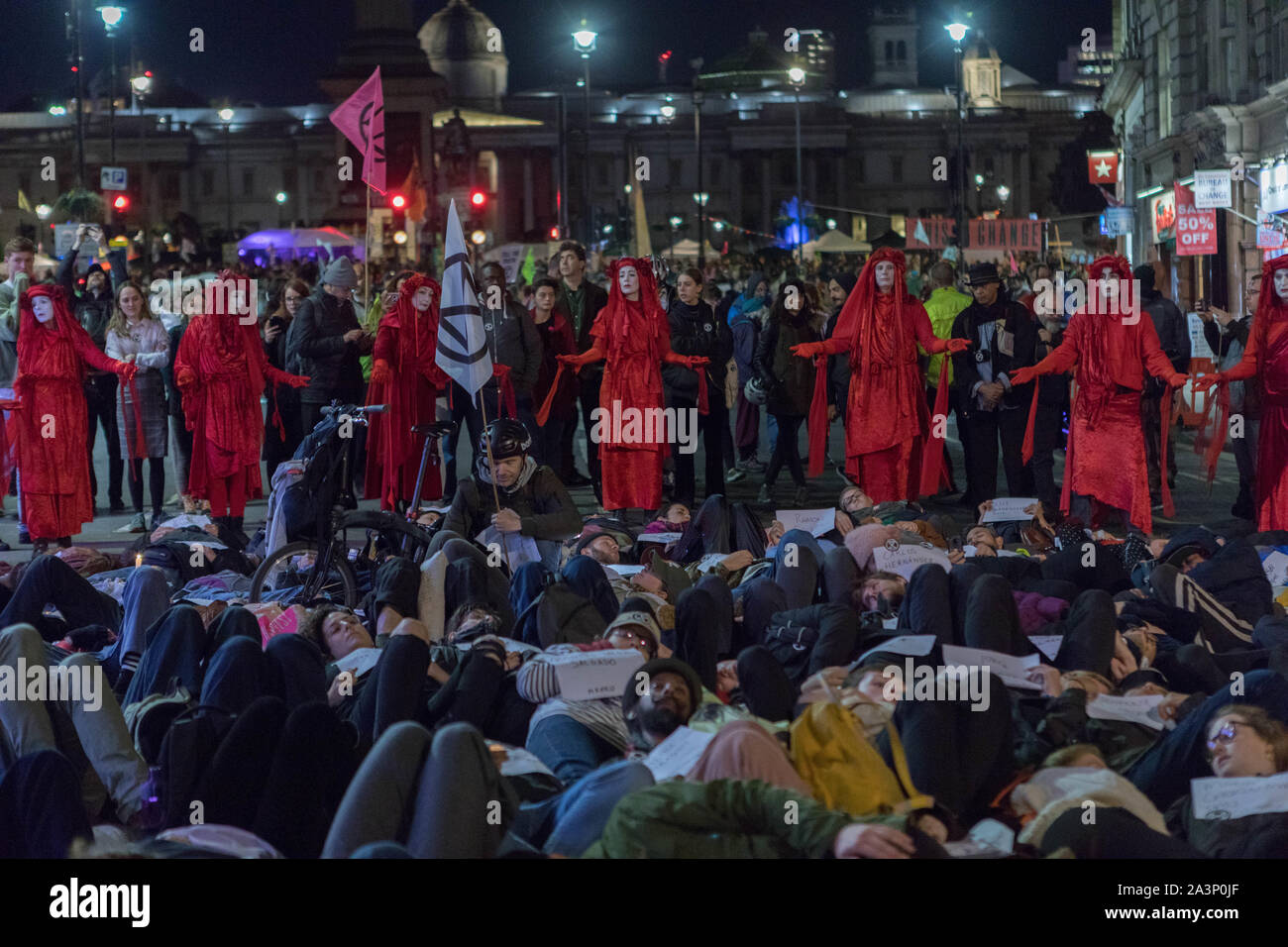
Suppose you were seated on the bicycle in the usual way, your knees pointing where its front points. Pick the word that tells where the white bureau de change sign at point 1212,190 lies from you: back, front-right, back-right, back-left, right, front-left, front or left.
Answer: back

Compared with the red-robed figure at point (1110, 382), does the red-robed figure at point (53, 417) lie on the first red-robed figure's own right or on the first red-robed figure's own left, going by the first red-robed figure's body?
on the first red-robed figure's own right

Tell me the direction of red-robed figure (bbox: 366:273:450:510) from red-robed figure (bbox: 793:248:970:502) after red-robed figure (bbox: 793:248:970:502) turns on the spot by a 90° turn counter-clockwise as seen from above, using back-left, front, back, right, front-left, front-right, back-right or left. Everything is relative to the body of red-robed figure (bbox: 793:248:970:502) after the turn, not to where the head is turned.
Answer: back

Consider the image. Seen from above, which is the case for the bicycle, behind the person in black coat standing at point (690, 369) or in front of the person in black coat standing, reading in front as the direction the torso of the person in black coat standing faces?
in front

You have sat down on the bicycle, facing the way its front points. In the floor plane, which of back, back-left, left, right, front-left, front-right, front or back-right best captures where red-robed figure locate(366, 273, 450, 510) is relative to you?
back-right

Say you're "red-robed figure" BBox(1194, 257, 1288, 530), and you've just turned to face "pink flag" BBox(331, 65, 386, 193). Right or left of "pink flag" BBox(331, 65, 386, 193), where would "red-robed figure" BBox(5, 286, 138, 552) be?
left

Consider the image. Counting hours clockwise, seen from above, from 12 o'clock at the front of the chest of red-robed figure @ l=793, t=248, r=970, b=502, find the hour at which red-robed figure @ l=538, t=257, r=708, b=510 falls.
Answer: red-robed figure @ l=538, t=257, r=708, b=510 is roughly at 3 o'clock from red-robed figure @ l=793, t=248, r=970, b=502.

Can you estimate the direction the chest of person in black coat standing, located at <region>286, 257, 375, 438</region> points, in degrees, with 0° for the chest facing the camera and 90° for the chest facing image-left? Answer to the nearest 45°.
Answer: approximately 315°

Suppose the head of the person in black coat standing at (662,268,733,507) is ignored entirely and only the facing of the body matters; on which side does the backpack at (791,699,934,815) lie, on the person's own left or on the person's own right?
on the person's own left

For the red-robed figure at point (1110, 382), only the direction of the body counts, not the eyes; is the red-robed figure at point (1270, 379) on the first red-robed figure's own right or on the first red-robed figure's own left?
on the first red-robed figure's own left

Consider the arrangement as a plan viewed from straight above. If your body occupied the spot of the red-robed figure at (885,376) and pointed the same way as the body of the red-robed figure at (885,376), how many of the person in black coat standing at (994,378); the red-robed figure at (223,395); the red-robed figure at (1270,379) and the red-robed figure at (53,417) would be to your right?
2
